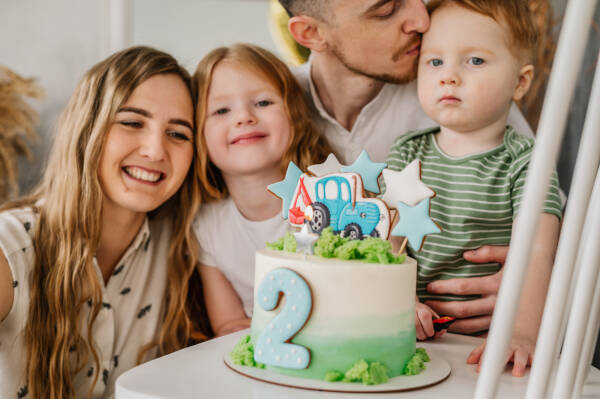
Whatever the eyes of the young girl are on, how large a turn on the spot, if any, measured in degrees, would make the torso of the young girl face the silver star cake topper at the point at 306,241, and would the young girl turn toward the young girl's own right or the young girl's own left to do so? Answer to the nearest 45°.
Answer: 0° — they already face it

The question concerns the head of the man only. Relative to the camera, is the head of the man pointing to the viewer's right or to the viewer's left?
to the viewer's right

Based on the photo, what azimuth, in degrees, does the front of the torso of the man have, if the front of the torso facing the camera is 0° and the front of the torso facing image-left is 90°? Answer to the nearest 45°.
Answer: approximately 315°

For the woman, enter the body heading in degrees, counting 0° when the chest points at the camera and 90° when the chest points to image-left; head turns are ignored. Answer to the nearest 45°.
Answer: approximately 315°

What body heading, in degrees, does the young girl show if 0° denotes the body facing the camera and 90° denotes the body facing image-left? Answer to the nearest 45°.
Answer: approximately 0°
